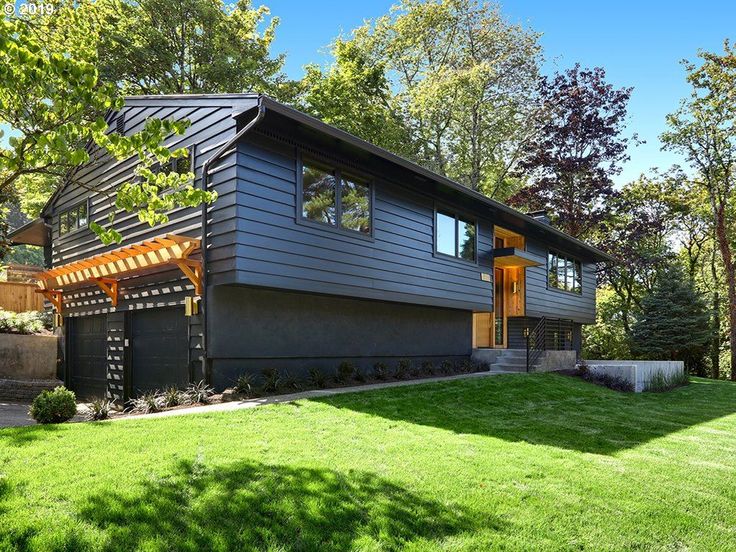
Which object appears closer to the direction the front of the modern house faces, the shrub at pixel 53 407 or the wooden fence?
the shrub

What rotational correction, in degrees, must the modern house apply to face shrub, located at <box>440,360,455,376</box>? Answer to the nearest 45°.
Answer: approximately 90° to its left

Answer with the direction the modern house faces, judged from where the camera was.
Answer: facing the viewer and to the right of the viewer

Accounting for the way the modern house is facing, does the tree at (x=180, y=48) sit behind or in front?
behind

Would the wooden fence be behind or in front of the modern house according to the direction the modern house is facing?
behind
